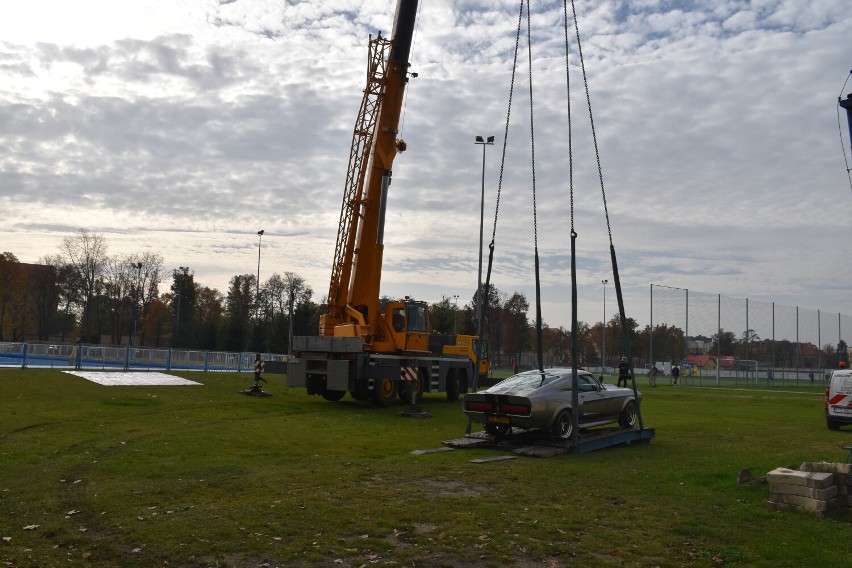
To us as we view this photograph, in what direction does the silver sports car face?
facing away from the viewer and to the right of the viewer

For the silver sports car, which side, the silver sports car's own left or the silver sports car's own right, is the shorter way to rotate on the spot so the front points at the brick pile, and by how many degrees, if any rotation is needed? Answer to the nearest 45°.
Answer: approximately 90° to the silver sports car's own right

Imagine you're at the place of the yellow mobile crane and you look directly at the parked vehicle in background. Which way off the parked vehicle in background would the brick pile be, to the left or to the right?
right

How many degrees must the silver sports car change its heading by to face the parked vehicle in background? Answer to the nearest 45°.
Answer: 0° — it already faces it

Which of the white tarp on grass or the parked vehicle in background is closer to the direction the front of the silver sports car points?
the parked vehicle in background

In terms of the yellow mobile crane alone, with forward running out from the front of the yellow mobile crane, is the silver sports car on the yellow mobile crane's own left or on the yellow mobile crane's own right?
on the yellow mobile crane's own right

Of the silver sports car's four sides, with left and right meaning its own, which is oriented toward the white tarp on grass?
left

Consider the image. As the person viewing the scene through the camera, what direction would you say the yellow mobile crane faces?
facing away from the viewer and to the right of the viewer

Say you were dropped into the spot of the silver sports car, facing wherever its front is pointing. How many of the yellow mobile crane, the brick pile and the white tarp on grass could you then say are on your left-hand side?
2

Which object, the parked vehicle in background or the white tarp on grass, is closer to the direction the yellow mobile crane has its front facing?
the parked vehicle in background
